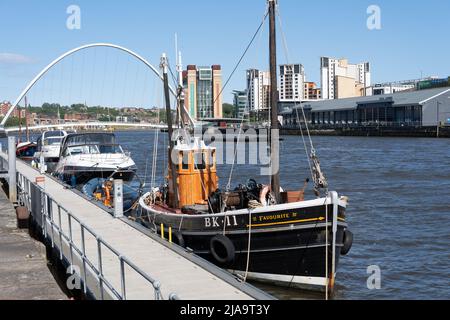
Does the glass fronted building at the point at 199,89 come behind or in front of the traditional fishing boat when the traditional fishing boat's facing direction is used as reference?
behind

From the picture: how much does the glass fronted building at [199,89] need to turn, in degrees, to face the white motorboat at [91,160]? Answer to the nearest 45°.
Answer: approximately 45° to its right

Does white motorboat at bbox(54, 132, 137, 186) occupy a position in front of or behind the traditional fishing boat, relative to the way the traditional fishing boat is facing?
behind

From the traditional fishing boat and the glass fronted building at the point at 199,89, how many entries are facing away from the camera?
0

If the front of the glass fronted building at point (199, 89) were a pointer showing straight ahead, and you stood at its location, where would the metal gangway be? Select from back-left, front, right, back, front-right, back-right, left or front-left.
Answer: front

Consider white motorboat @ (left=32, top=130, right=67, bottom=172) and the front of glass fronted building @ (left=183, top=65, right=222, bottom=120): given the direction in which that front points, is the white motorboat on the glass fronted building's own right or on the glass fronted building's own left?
on the glass fronted building's own right

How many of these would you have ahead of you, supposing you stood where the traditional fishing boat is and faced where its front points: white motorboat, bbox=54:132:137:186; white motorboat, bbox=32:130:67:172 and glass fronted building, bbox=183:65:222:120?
0

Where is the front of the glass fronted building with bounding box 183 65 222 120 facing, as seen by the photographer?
facing the viewer

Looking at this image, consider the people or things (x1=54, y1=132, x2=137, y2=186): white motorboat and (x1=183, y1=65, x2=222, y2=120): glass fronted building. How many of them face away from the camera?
0

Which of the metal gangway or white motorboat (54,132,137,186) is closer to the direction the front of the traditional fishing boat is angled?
the metal gangway

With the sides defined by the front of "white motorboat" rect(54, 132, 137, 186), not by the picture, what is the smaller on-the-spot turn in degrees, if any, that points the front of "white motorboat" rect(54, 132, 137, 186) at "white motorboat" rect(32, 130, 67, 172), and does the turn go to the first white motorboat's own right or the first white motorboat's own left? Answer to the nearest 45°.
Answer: approximately 135° to the first white motorboat's own left

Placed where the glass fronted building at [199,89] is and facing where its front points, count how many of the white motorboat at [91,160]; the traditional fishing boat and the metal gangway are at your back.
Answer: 0

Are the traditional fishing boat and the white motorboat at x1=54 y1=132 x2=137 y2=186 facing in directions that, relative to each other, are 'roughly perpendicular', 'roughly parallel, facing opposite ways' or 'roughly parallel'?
roughly parallel

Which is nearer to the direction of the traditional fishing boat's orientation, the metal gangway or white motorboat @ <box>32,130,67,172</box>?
the metal gangway

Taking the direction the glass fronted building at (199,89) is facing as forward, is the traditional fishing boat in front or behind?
in front

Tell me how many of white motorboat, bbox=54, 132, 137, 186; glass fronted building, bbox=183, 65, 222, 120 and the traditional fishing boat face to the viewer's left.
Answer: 0

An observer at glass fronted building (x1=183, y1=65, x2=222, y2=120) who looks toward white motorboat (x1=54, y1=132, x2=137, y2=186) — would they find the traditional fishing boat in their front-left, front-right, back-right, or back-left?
front-left
